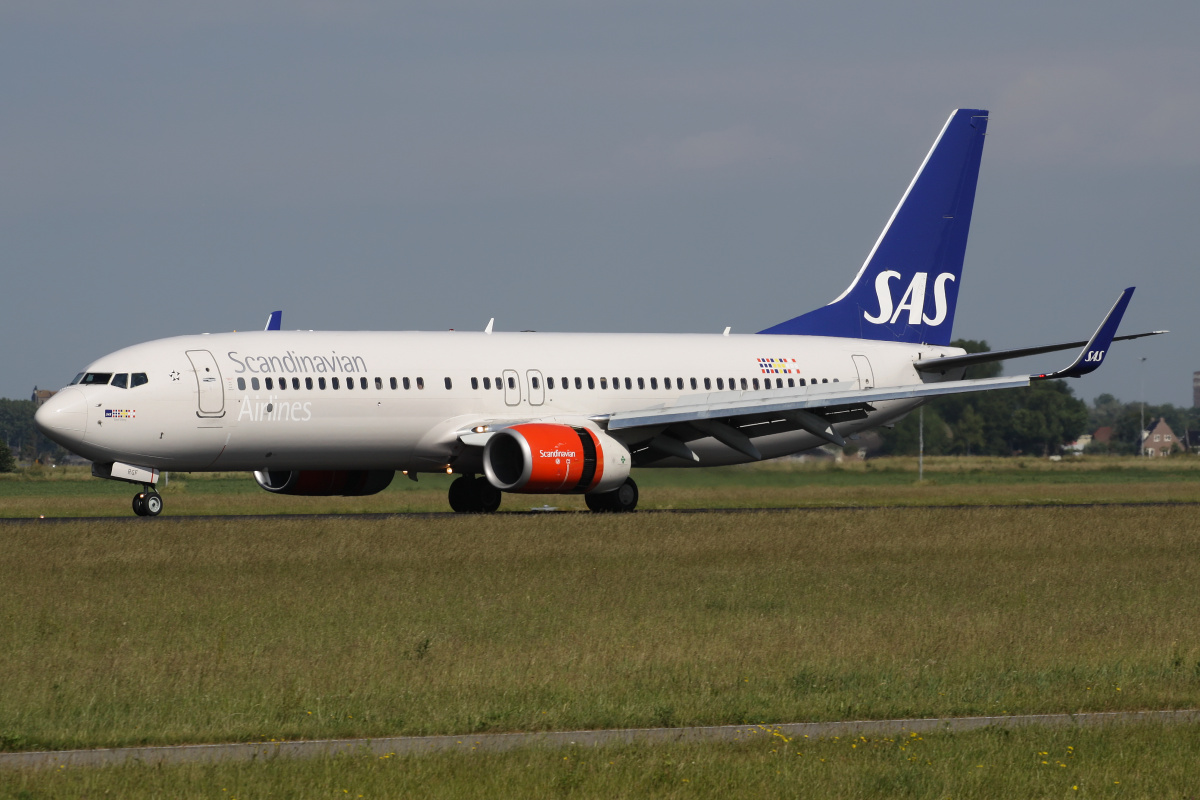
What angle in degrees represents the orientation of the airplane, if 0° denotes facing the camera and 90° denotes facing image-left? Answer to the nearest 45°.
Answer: approximately 45°
